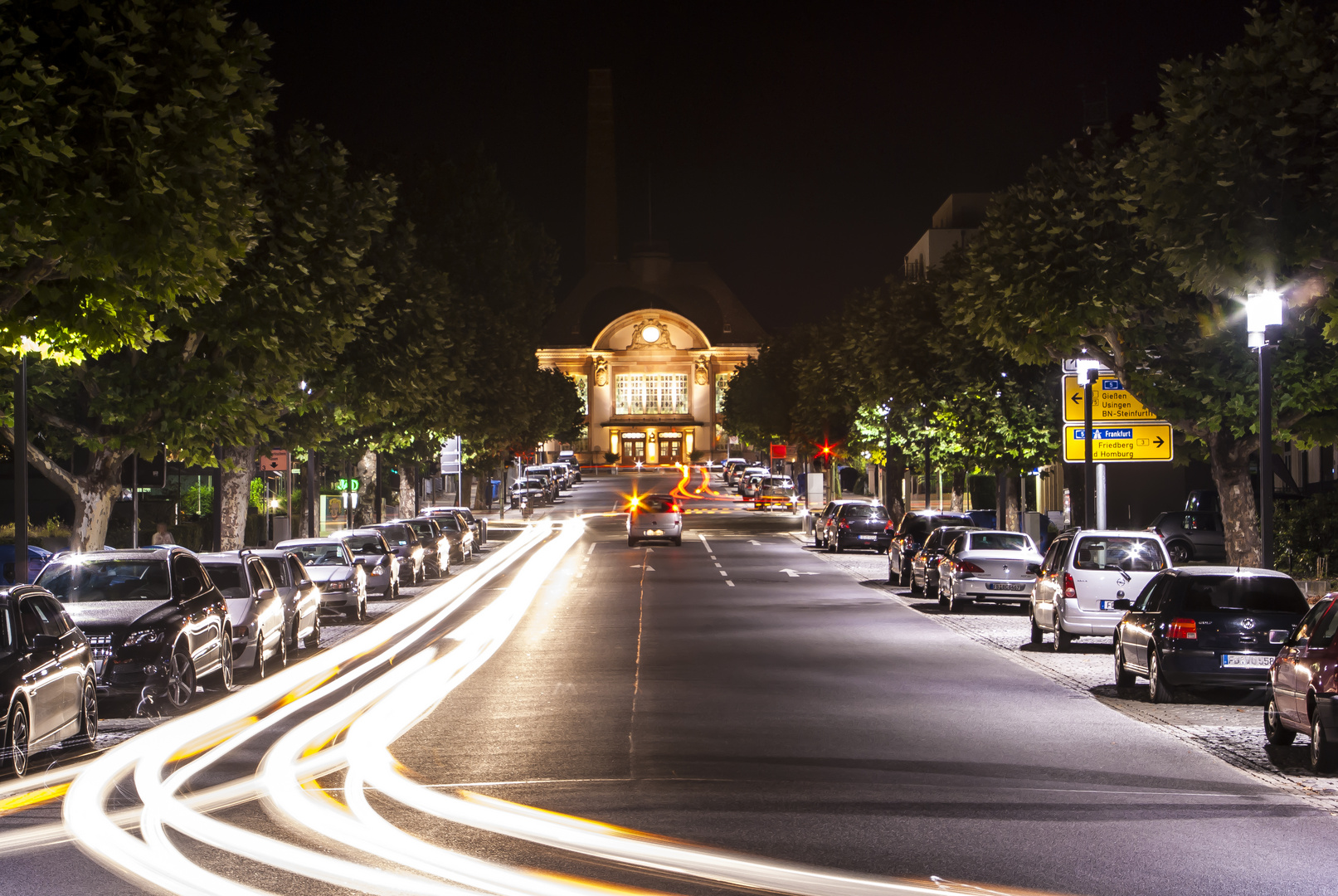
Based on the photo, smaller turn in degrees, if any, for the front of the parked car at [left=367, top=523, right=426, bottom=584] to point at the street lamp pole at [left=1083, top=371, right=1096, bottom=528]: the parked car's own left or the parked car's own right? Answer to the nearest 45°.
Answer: approximately 90° to the parked car's own left

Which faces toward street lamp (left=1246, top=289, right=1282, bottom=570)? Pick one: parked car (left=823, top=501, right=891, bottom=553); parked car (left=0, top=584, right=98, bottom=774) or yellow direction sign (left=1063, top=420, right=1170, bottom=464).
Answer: the yellow direction sign

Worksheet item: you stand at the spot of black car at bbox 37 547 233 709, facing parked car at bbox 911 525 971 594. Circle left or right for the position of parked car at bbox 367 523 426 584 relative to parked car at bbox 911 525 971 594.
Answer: left

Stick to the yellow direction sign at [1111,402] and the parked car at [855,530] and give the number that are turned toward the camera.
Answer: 1

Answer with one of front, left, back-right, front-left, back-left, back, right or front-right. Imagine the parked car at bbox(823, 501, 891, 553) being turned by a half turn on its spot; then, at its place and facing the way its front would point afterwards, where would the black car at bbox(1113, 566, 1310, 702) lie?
front

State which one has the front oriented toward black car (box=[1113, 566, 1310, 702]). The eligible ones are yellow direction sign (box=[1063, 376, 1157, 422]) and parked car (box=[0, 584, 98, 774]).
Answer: the yellow direction sign

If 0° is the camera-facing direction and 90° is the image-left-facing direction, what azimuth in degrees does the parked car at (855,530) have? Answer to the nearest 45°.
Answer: approximately 180°

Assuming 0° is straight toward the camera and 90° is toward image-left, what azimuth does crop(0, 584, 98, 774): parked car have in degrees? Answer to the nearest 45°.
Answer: approximately 45°

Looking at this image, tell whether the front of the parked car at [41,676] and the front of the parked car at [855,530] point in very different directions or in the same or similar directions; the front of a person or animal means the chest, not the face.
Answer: very different directions

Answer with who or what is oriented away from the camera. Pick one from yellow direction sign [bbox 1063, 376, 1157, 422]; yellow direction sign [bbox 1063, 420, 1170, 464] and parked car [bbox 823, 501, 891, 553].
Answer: the parked car
